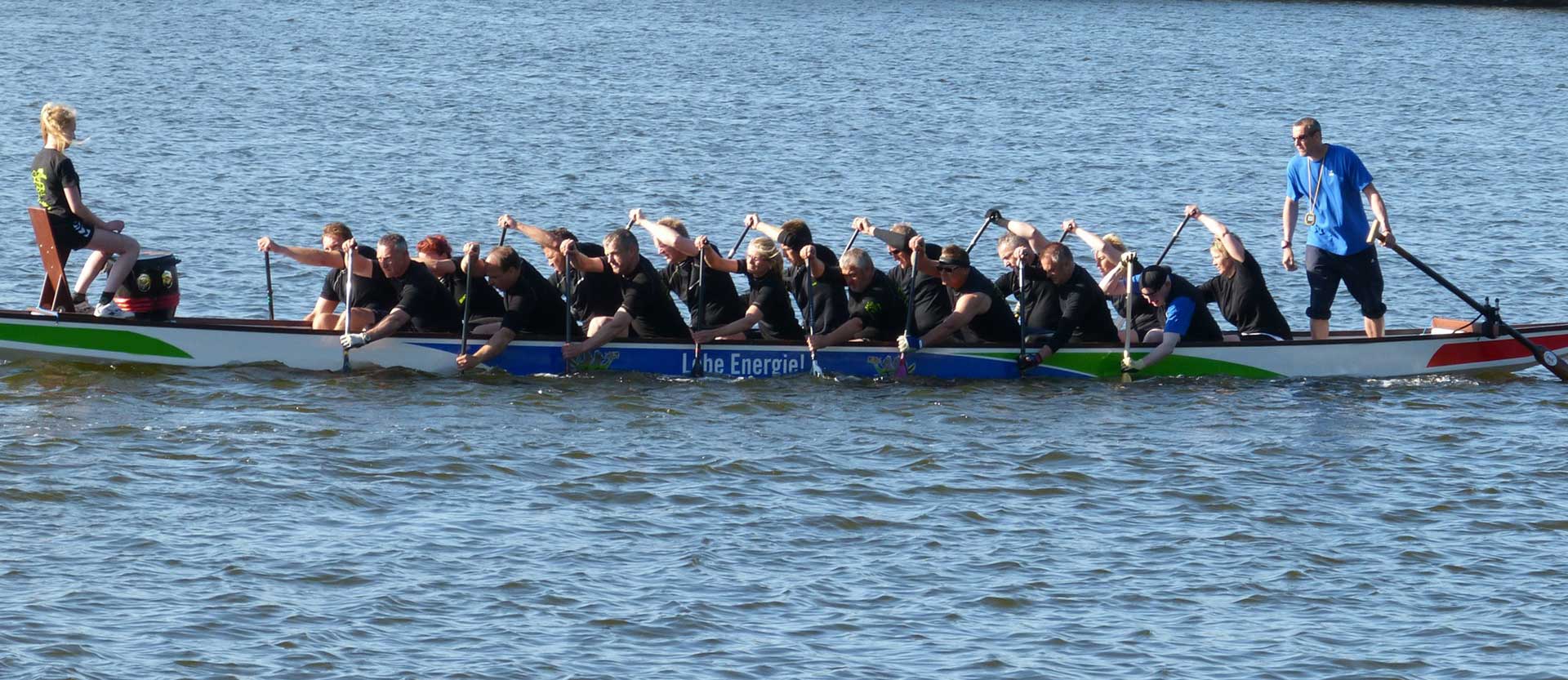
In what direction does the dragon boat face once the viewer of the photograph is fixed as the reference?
facing to the left of the viewer

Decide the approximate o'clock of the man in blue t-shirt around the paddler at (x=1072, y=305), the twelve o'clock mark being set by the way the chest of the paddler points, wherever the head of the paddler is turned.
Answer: The man in blue t-shirt is roughly at 6 o'clock from the paddler.

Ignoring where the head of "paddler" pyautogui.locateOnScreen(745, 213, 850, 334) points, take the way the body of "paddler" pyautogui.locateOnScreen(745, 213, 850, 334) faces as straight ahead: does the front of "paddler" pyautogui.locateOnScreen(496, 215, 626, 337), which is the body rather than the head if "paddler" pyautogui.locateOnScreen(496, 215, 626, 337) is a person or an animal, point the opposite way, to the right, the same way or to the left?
the same way

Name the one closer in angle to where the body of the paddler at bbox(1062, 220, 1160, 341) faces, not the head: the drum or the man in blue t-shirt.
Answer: the drum

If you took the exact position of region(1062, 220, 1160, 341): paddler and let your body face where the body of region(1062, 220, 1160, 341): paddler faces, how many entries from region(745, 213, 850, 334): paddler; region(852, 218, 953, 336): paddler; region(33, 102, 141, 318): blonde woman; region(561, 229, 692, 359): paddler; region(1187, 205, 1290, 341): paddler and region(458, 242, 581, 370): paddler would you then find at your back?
1

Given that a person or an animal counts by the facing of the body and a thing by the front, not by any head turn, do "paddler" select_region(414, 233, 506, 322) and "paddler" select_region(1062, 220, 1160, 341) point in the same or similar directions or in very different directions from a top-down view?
same or similar directions

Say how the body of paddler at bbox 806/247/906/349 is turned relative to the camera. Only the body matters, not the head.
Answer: to the viewer's left

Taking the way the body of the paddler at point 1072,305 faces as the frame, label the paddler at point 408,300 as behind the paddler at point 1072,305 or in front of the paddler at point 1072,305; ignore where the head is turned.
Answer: in front

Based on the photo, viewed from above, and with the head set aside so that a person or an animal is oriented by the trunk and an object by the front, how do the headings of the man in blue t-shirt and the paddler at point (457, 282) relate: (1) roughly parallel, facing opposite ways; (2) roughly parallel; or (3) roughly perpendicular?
roughly parallel

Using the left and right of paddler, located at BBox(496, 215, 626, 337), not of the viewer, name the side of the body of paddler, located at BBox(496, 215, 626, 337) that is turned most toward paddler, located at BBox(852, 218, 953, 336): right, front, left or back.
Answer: back

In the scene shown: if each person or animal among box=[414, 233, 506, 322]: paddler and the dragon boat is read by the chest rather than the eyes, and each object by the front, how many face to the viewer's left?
2

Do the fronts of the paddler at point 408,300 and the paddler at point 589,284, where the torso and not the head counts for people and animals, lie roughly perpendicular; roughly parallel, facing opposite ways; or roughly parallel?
roughly parallel

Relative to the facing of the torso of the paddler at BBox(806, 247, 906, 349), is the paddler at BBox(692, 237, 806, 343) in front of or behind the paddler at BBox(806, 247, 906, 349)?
in front

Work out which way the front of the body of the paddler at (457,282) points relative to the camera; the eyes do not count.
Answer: to the viewer's left

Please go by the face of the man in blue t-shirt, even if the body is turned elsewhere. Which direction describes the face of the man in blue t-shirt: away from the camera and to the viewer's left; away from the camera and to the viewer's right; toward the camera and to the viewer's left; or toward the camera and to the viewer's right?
toward the camera and to the viewer's left

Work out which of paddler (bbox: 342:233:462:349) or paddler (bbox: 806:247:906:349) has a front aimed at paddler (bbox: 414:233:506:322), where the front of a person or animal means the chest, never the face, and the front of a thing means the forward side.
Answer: paddler (bbox: 806:247:906:349)

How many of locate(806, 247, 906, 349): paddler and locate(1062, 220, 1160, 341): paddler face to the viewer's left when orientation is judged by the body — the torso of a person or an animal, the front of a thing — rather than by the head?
2

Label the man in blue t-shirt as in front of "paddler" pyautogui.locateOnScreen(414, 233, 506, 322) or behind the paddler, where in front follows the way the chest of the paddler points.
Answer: behind

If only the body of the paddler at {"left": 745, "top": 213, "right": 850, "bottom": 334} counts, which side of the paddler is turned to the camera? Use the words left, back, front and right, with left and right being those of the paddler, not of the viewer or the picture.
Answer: left

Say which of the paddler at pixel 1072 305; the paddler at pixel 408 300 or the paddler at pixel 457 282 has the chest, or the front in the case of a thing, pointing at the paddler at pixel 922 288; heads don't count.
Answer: the paddler at pixel 1072 305

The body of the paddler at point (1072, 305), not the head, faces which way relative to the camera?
to the viewer's left

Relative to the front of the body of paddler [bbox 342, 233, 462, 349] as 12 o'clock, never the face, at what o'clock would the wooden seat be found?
The wooden seat is roughly at 12 o'clock from the paddler.
